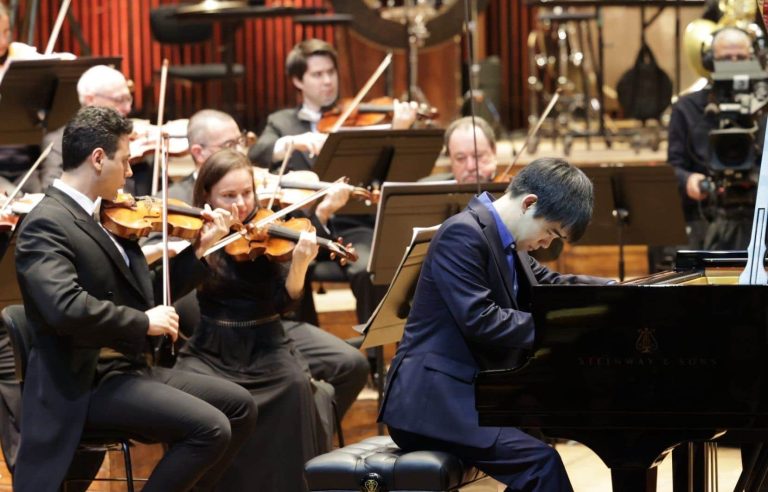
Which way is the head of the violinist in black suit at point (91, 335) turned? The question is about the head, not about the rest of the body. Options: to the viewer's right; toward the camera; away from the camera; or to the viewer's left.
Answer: to the viewer's right

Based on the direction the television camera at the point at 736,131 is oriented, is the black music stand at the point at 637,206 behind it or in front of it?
in front

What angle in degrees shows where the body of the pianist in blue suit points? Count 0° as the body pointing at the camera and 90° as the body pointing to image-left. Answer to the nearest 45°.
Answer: approximately 270°

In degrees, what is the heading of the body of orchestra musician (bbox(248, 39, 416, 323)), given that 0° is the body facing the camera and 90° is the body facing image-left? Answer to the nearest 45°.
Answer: approximately 315°

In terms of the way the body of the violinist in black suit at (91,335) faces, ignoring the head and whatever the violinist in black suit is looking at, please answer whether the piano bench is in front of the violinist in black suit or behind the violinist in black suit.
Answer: in front

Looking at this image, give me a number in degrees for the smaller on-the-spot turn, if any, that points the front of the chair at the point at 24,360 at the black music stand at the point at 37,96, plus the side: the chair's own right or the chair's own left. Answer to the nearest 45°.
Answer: approximately 90° to the chair's own left

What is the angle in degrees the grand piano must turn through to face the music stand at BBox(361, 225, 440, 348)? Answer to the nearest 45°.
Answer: approximately 45° to its right

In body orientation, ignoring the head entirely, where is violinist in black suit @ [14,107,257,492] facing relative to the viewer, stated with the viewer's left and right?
facing to the right of the viewer

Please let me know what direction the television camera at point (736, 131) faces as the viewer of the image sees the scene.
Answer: facing the viewer

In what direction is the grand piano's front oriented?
to the viewer's left

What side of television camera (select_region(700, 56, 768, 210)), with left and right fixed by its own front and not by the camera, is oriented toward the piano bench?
front

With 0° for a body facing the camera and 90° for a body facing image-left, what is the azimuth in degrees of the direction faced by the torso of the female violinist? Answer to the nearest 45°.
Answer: approximately 315°

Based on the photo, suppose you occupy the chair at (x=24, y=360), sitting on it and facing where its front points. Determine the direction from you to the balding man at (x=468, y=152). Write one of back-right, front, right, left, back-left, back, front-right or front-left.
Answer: front-left
